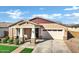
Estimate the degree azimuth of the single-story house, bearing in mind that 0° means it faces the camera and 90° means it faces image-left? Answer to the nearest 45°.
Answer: approximately 0°
